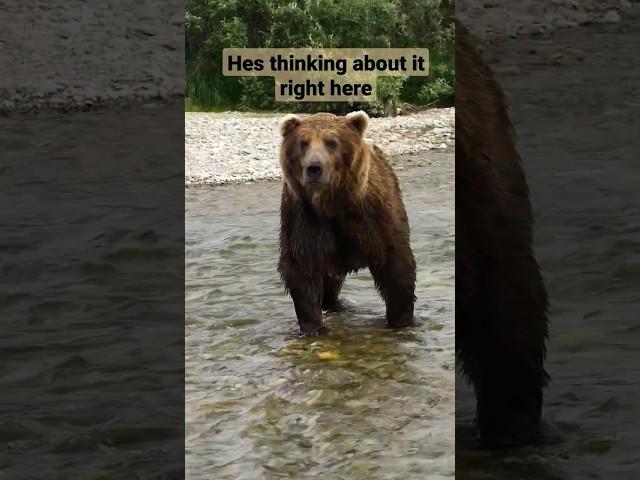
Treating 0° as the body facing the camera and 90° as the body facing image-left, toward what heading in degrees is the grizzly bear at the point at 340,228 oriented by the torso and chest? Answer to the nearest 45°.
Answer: approximately 0°
